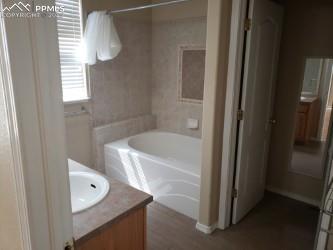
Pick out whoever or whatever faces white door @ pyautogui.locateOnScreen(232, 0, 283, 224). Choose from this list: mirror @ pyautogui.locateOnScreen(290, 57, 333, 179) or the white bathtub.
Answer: the mirror

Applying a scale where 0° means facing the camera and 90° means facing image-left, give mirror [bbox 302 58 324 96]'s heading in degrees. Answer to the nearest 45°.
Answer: approximately 45°

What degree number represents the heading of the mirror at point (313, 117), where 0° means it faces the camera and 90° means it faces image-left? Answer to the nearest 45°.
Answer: approximately 45°

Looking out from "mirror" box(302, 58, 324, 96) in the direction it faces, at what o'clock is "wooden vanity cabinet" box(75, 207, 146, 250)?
The wooden vanity cabinet is roughly at 11 o'clock from the mirror.

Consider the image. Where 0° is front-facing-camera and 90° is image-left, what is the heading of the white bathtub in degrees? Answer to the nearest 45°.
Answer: approximately 45°

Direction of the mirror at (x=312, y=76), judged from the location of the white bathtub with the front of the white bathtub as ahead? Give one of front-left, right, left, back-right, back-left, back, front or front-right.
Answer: back-left
